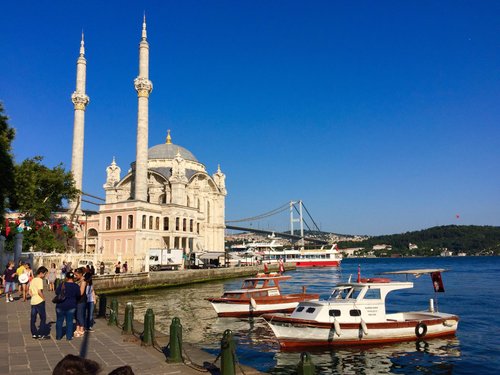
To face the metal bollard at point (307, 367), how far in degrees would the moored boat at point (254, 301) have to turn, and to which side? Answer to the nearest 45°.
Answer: approximately 90° to its left

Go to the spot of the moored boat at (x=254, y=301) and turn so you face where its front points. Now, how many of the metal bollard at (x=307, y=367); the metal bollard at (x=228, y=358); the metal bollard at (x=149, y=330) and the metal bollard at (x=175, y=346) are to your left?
4

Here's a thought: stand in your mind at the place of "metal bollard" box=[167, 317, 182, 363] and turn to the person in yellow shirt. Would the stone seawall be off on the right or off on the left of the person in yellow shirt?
right

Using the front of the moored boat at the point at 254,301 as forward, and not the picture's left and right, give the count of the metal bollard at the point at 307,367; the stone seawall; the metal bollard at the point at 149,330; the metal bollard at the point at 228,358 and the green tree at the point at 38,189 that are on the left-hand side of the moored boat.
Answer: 3

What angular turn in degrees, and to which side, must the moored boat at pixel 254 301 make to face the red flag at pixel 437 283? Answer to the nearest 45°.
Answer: approximately 135° to its left

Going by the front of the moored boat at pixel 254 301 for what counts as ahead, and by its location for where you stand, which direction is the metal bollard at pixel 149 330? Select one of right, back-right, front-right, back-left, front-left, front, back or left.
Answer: left

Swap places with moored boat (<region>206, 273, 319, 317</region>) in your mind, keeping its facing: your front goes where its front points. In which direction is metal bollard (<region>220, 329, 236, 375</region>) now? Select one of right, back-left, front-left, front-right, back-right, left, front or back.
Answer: left

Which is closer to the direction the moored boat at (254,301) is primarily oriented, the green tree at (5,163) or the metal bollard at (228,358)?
the green tree

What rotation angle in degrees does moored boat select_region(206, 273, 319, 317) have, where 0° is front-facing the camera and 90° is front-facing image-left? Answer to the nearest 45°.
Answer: approximately 90°
